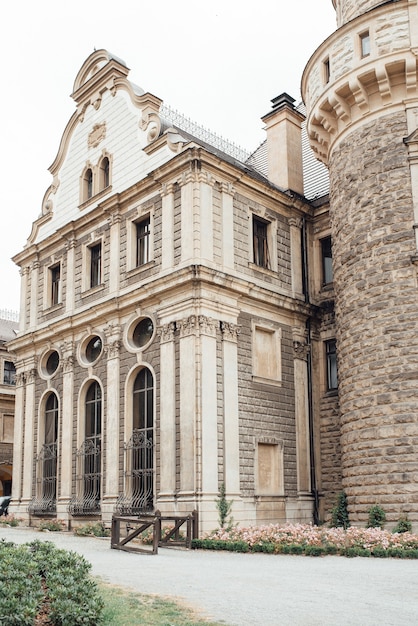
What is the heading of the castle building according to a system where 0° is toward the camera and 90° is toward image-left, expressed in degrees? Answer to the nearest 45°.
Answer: approximately 45°

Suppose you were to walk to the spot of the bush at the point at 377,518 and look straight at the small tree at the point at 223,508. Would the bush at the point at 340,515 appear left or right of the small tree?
right

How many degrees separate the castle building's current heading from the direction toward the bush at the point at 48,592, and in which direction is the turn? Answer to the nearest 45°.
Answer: approximately 45° to its left

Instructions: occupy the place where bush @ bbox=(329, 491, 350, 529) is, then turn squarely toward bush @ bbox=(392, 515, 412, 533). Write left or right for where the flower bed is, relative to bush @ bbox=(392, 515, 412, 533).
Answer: right

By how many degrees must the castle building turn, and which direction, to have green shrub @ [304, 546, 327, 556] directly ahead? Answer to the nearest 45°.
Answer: approximately 45° to its left

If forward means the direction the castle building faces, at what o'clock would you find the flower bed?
The flower bed is roughly at 10 o'clock from the castle building.
